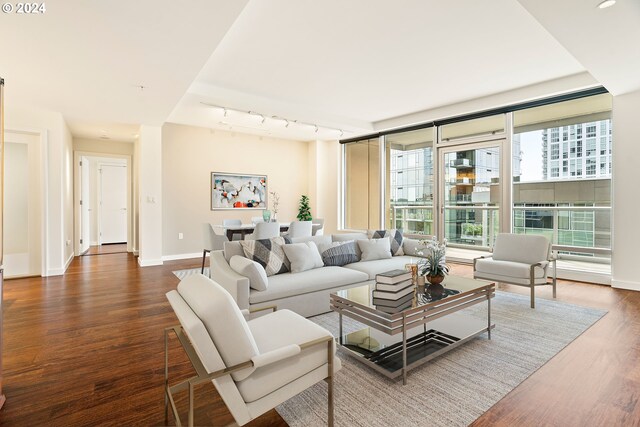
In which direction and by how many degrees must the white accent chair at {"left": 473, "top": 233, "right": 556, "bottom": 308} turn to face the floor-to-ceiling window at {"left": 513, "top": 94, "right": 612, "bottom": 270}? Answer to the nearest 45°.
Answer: approximately 135° to its right

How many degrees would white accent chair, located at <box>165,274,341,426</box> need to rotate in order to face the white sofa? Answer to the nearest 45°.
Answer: approximately 45° to its left

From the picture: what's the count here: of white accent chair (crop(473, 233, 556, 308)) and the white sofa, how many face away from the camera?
0

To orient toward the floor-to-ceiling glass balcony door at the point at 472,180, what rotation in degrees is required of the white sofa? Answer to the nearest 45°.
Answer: approximately 90° to its left

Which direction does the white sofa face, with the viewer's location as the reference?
facing the viewer and to the right of the viewer

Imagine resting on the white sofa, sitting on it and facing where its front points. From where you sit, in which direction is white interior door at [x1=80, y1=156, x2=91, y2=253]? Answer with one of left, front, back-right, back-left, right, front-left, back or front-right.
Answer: back

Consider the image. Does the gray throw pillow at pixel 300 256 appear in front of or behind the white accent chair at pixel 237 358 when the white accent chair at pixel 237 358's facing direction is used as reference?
in front

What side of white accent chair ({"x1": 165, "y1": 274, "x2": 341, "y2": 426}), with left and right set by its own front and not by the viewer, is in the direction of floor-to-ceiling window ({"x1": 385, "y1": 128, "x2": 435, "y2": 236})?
front

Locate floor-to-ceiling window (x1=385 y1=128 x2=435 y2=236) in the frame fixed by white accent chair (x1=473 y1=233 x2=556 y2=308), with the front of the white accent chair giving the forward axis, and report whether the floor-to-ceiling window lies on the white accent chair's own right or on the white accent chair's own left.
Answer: on the white accent chair's own right

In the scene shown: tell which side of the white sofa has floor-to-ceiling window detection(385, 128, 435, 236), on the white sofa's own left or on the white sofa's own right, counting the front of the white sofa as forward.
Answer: on the white sofa's own left

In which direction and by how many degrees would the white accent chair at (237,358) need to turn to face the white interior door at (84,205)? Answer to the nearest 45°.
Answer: approximately 90° to its left

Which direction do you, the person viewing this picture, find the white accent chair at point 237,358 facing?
facing away from the viewer and to the right of the viewer

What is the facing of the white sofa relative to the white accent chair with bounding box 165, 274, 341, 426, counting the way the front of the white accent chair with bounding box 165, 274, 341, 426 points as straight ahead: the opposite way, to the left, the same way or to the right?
to the right

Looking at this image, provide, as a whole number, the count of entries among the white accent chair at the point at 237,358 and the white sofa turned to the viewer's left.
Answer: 0

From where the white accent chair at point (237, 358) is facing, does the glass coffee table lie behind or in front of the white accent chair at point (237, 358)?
in front

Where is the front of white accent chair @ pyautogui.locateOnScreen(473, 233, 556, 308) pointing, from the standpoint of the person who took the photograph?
facing the viewer and to the left of the viewer
